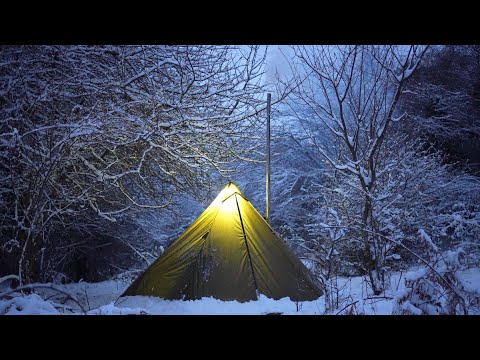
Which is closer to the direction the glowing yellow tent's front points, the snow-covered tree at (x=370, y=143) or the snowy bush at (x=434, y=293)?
the snowy bush

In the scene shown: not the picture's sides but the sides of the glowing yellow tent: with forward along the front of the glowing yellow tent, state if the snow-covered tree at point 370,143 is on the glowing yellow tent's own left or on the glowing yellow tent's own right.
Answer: on the glowing yellow tent's own left

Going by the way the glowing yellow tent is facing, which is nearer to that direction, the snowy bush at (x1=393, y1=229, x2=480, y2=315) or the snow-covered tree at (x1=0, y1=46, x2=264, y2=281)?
the snowy bush

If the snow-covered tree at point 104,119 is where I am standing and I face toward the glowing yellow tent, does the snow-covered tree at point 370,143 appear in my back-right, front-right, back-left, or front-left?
front-left

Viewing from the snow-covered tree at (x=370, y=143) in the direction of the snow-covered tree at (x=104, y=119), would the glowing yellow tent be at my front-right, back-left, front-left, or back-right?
front-left

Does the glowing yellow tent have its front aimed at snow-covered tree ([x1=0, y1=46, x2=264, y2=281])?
no

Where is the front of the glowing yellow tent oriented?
toward the camera

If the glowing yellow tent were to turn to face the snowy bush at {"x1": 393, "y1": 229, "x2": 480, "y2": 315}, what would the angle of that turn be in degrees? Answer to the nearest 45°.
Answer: approximately 45° to its left
